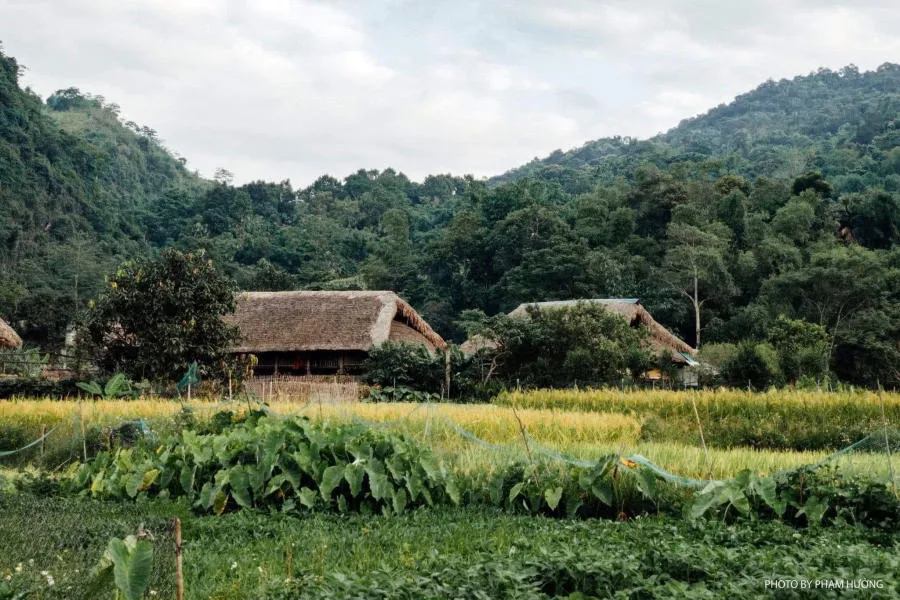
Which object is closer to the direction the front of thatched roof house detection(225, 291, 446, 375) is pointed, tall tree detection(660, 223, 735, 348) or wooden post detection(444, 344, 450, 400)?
the wooden post

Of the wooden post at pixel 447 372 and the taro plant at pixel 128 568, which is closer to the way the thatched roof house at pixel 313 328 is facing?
the taro plant

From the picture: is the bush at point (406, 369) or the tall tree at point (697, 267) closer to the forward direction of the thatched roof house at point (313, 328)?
the bush

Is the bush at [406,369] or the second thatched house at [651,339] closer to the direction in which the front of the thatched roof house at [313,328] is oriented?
the bush

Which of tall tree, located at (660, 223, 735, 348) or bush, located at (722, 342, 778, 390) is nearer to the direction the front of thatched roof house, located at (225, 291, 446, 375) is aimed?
the bush

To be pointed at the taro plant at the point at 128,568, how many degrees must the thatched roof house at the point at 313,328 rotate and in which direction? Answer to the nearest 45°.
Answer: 0° — it already faces it

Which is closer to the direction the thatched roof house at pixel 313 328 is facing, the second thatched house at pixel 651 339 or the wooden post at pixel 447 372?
the wooden post

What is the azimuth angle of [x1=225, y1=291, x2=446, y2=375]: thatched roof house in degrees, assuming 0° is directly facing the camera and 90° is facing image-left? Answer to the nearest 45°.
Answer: approximately 0°

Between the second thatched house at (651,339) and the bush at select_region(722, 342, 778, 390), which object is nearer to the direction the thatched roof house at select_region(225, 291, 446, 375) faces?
the bush

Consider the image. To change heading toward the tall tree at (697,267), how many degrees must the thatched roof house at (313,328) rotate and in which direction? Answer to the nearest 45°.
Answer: approximately 135° to its left

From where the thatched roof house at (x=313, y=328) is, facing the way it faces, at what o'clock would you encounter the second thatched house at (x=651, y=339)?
The second thatched house is roughly at 9 o'clock from the thatched roof house.
